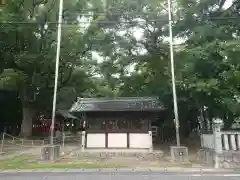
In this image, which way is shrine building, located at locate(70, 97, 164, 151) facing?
toward the camera

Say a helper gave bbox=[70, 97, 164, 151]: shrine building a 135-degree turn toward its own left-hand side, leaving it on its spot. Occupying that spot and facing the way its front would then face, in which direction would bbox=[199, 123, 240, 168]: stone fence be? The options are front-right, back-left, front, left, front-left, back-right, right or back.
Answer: right
